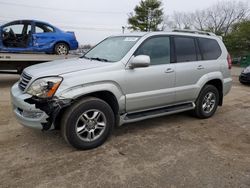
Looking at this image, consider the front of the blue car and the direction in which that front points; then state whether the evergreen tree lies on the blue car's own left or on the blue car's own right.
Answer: on the blue car's own right

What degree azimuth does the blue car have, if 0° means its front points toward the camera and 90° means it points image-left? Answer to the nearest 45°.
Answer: approximately 90°

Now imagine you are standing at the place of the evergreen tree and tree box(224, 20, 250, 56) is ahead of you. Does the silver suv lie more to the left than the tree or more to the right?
right

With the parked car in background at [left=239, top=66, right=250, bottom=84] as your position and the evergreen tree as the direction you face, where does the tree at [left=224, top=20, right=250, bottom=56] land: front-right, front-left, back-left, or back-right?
front-right

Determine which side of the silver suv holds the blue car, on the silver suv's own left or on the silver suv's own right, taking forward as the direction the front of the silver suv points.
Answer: on the silver suv's own right

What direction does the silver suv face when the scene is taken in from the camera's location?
facing the viewer and to the left of the viewer

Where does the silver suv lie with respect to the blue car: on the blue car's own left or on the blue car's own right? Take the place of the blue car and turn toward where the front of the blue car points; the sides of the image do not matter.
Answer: on the blue car's own left

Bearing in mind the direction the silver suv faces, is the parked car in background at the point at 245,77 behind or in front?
behind

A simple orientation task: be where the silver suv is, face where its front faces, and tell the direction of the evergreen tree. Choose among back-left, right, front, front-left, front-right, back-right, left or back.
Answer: back-right
